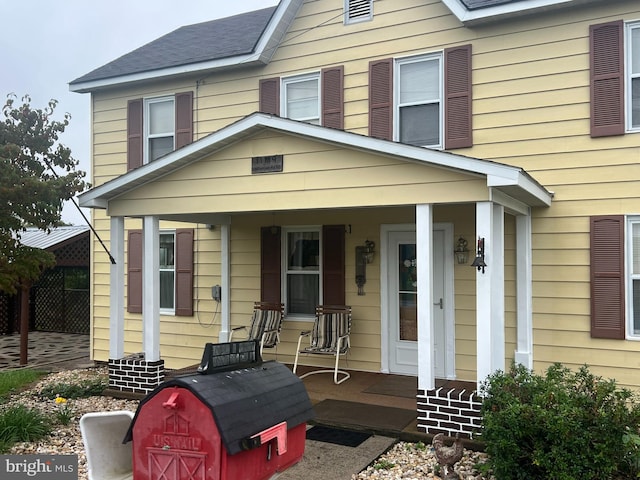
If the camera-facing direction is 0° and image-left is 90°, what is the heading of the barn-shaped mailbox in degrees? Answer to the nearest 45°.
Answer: approximately 45°

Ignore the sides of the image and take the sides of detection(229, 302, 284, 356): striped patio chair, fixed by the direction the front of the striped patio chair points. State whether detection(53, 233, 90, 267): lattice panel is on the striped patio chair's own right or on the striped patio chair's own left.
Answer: on the striped patio chair's own right

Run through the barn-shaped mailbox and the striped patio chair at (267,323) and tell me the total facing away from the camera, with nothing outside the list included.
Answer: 0

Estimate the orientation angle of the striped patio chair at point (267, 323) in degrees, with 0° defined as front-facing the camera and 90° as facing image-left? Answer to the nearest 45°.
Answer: approximately 45°

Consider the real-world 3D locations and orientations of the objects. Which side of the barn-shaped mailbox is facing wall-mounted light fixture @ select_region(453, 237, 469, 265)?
back

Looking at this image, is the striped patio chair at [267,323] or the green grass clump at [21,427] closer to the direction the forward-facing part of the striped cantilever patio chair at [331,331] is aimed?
the green grass clump

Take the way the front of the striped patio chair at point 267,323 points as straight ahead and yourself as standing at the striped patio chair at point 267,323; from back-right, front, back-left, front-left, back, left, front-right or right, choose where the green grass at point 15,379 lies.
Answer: front-right

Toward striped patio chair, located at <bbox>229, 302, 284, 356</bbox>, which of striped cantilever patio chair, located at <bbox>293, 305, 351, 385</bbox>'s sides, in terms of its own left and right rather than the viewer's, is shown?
right

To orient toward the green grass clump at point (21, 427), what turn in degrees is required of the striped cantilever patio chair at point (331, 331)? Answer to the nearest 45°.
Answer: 0° — it already faces it

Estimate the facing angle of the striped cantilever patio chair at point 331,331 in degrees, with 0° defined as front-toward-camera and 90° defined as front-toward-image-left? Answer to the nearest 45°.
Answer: approximately 45°

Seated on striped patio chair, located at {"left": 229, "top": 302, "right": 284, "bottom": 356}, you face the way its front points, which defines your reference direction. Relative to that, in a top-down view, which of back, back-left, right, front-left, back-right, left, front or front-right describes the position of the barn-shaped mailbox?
front-left
